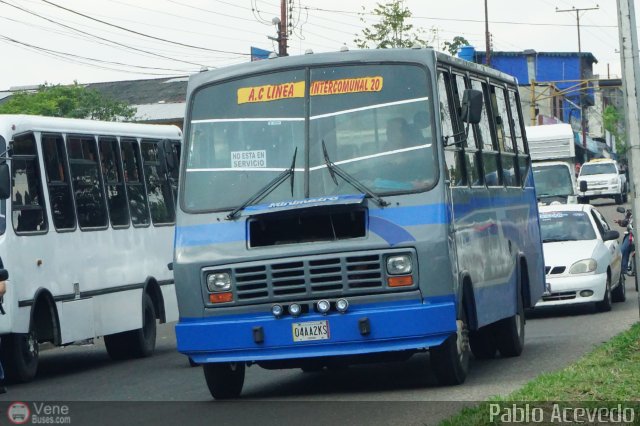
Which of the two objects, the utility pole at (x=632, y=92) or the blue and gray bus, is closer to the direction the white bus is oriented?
the blue and gray bus

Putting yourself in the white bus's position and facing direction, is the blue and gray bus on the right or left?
on its left

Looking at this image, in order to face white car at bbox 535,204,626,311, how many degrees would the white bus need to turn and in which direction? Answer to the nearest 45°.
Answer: approximately 135° to its left

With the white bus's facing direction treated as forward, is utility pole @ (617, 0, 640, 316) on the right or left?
on its left

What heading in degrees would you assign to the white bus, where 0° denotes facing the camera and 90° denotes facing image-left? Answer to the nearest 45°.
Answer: approximately 45°

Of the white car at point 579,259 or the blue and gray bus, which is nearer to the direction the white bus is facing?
the blue and gray bus

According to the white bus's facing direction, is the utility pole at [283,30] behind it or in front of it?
behind
